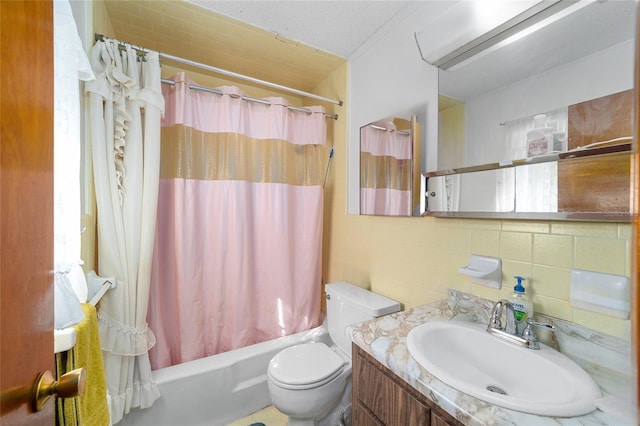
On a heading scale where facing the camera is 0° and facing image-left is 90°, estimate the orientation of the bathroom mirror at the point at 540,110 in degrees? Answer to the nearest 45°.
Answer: approximately 45°

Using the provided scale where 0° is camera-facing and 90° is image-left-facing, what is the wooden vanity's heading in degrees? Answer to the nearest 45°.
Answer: approximately 45°

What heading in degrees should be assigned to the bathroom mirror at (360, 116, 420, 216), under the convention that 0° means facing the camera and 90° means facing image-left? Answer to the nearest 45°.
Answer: approximately 45°

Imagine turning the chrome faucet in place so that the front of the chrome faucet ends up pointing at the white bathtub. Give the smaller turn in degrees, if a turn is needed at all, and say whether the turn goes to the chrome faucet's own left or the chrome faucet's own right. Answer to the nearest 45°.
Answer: approximately 45° to the chrome faucet's own right

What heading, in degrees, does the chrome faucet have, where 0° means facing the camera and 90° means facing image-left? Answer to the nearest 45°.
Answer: approximately 45°
